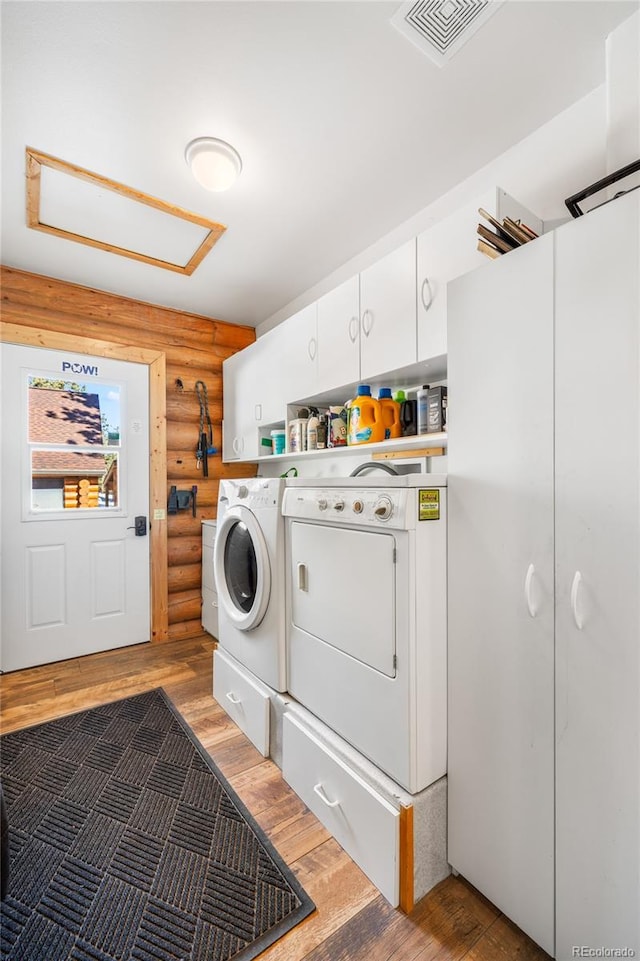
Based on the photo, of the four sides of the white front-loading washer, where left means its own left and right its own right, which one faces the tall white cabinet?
left

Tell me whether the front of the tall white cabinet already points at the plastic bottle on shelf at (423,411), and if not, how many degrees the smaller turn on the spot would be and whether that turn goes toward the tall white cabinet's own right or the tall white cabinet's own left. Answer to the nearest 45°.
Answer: approximately 90° to the tall white cabinet's own right

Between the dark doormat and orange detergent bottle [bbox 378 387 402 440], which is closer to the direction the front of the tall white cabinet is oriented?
the dark doormat

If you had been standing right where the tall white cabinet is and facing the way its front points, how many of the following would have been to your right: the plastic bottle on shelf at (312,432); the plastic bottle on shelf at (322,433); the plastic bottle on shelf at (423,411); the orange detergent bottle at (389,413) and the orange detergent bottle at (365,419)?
5

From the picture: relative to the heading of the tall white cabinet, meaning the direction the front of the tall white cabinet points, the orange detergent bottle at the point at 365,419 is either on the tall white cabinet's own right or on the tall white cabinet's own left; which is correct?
on the tall white cabinet's own right

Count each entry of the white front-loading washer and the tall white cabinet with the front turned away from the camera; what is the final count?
0

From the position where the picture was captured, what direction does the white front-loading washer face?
facing the viewer and to the left of the viewer

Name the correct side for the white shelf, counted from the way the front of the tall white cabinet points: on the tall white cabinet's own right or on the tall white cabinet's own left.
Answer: on the tall white cabinet's own right
